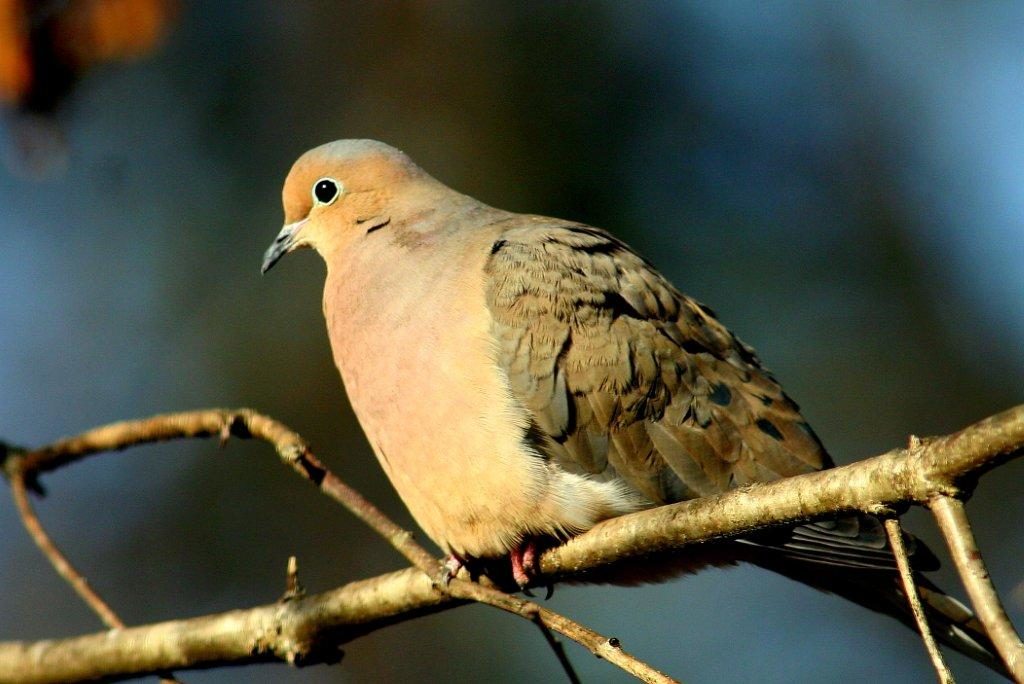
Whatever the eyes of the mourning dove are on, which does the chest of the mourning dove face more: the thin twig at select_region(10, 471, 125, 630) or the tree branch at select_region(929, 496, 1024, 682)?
the thin twig

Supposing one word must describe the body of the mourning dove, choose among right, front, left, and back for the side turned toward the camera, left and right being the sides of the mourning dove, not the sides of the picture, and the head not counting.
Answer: left

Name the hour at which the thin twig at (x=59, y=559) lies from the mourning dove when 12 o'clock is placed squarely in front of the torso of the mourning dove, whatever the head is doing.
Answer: The thin twig is roughly at 12 o'clock from the mourning dove.

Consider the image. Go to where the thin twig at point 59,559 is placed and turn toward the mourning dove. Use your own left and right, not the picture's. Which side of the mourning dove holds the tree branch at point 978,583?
right

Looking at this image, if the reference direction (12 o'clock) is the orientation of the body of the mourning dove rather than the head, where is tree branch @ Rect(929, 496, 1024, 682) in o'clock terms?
The tree branch is roughly at 8 o'clock from the mourning dove.
